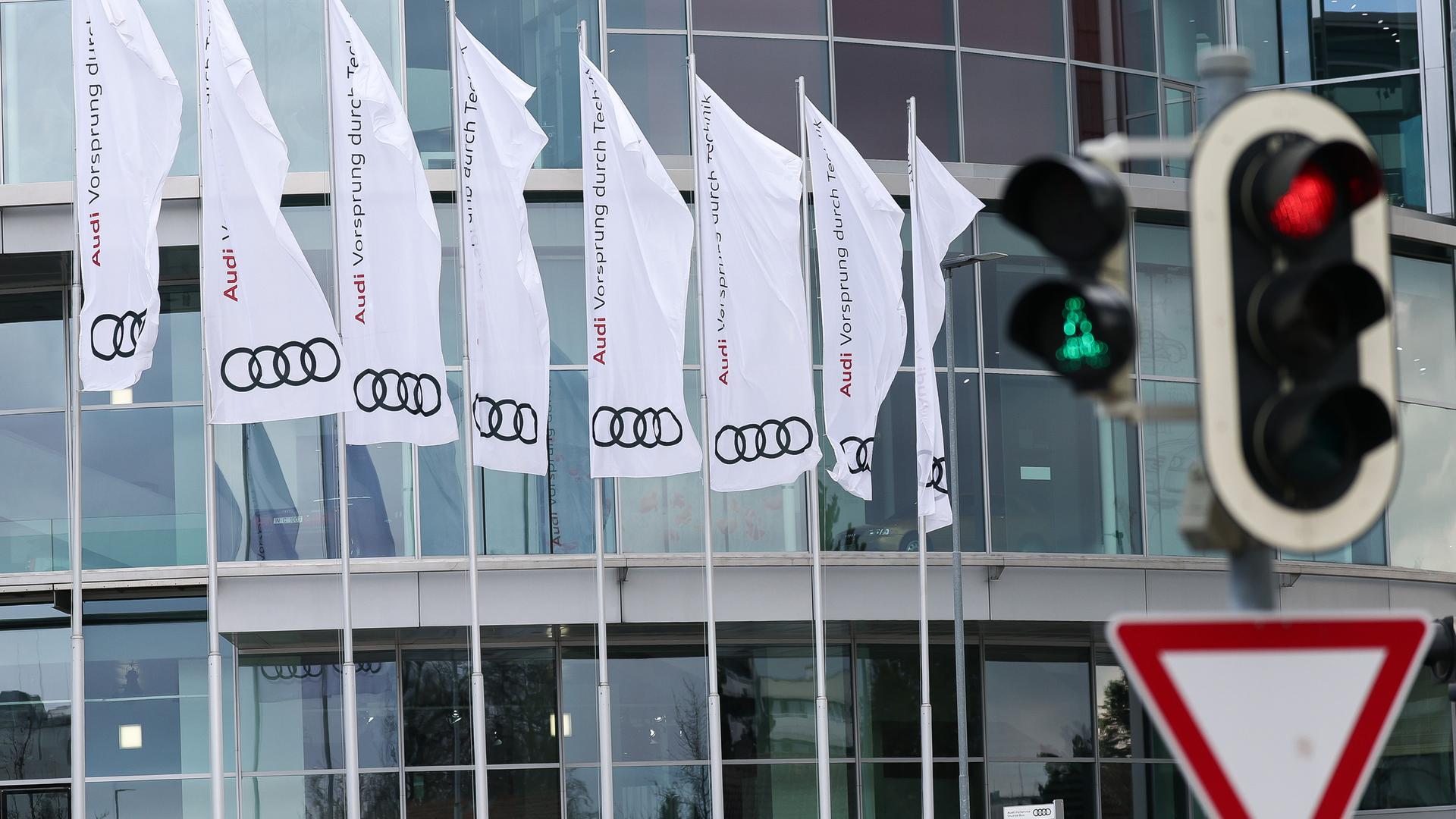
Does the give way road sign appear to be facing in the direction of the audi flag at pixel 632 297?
no

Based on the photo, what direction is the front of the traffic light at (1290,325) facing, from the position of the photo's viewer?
facing the viewer and to the right of the viewer

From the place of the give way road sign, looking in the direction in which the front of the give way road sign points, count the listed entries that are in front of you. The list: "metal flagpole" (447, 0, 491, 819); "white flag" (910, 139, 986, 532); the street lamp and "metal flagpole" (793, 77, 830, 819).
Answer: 0

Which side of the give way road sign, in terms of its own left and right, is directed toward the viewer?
front

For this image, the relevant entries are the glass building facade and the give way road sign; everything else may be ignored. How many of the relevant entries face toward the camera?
2

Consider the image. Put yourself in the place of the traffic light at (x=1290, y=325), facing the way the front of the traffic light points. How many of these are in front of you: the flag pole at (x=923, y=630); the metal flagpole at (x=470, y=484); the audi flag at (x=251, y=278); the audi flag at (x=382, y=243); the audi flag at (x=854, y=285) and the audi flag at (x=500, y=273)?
0

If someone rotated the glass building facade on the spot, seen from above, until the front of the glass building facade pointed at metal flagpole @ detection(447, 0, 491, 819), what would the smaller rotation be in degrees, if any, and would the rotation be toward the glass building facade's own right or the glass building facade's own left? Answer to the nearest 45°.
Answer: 0° — it already faces it

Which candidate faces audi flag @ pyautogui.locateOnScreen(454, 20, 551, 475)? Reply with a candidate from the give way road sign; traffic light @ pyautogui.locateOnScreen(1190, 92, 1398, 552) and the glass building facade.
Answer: the glass building facade

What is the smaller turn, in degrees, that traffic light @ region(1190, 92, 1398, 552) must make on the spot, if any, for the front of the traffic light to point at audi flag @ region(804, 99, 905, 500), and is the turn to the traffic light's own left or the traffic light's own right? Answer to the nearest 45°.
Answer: approximately 135° to the traffic light's own left

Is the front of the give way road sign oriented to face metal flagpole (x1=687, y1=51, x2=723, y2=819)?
no

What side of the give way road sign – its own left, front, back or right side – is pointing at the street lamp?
back

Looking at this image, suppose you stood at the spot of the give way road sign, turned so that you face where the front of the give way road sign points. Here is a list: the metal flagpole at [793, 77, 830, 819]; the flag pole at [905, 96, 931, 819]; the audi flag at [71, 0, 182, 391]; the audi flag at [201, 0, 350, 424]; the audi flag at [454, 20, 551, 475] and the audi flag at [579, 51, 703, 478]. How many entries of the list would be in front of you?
0

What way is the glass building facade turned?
toward the camera

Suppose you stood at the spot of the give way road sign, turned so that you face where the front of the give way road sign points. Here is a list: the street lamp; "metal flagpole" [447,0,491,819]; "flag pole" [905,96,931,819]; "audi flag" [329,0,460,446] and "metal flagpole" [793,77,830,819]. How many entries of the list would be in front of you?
0
